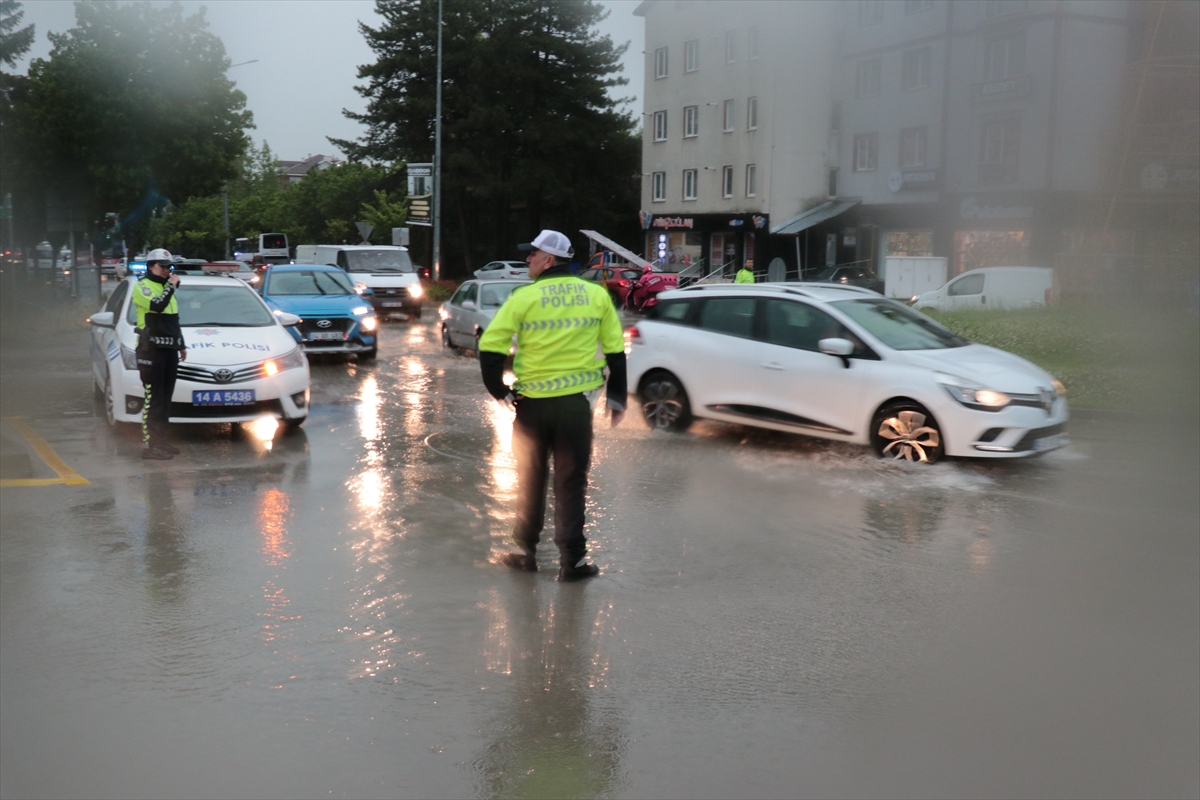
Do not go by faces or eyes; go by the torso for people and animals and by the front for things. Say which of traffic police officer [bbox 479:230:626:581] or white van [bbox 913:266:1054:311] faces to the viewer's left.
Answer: the white van

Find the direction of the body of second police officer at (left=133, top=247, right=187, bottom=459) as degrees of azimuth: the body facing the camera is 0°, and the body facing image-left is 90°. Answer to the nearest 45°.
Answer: approximately 315°

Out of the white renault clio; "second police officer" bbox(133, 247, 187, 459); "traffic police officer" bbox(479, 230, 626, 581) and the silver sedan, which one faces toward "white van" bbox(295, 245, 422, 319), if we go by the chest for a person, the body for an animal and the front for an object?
the traffic police officer

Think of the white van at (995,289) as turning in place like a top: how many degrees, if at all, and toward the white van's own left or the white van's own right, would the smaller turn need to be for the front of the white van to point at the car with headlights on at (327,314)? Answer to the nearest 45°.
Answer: approximately 45° to the white van's own left

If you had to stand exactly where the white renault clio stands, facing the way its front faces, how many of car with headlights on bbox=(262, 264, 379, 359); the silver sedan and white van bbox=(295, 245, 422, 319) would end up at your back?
3

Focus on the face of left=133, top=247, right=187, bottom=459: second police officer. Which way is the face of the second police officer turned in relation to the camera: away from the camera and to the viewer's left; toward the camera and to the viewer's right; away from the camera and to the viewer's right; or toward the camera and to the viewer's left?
toward the camera and to the viewer's right

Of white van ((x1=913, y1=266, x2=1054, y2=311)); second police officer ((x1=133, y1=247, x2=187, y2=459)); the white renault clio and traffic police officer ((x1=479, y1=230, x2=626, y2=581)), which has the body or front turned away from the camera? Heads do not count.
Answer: the traffic police officer

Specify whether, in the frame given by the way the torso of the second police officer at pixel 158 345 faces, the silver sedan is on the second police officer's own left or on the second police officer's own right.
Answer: on the second police officer's own left

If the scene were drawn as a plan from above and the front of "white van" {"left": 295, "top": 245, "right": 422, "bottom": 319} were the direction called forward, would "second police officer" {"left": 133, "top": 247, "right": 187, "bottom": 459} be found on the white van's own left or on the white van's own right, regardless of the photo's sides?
on the white van's own right

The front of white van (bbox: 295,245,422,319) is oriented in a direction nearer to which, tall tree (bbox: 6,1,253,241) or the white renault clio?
the white renault clio

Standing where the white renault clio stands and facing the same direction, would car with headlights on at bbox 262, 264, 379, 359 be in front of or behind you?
behind

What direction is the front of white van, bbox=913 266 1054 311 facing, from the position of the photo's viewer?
facing to the left of the viewer

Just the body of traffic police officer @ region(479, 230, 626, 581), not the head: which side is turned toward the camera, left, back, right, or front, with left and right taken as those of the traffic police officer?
back
